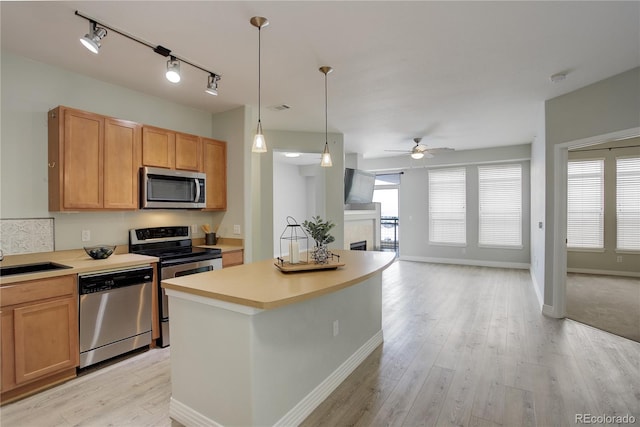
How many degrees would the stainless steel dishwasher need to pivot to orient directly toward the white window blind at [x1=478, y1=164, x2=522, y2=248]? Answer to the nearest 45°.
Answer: approximately 45° to its left

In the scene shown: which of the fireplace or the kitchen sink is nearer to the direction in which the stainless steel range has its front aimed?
the fireplace

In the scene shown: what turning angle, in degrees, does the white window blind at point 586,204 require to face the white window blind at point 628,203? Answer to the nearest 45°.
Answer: approximately 90° to its left

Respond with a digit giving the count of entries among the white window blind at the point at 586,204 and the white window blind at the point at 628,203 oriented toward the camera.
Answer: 2

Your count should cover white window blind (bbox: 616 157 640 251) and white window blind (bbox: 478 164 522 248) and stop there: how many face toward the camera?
2

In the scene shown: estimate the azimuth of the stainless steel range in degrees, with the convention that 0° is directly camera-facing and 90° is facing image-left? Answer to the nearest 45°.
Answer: approximately 315°

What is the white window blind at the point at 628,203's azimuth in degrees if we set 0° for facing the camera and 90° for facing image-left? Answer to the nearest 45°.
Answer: approximately 0°

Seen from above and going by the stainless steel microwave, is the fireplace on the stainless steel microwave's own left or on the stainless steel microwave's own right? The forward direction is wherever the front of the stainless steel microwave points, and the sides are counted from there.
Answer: on the stainless steel microwave's own left

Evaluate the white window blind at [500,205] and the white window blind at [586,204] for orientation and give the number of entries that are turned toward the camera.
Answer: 2

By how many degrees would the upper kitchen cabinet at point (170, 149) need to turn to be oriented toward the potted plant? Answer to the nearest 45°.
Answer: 0° — it already faces it

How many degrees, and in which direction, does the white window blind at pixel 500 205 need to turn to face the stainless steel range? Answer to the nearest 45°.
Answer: approximately 45° to its right
